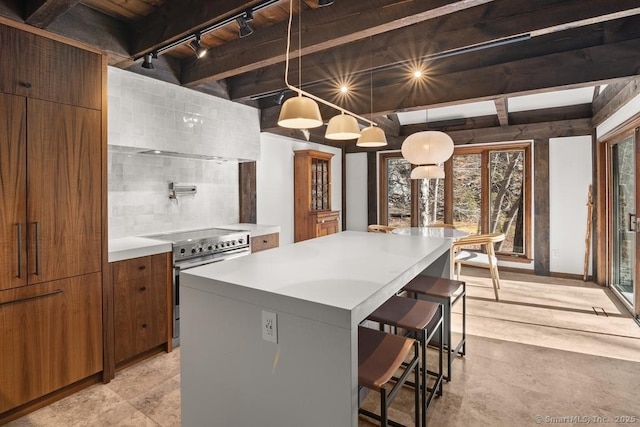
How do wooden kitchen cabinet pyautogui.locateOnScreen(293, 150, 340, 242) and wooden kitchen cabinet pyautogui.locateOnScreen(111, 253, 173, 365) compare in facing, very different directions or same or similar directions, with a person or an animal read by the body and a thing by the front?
same or similar directions

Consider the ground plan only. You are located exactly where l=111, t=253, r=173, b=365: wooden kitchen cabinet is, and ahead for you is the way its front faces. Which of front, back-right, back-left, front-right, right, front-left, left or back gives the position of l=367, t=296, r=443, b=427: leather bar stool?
front

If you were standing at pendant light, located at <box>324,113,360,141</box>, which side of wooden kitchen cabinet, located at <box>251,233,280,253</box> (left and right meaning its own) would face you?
front

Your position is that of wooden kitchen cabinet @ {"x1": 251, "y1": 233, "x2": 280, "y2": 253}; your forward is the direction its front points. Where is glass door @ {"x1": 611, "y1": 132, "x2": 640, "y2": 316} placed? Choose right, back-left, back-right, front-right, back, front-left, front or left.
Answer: front-left

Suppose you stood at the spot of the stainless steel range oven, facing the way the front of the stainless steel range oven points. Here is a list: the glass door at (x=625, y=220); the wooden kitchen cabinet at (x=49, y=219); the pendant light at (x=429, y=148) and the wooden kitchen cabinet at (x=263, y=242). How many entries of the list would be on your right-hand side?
1

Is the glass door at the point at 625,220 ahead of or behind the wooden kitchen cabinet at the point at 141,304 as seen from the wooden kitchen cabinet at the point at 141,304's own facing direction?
ahead

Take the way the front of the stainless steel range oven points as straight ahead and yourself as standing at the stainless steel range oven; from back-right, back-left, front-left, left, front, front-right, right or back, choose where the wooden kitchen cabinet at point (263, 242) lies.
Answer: left

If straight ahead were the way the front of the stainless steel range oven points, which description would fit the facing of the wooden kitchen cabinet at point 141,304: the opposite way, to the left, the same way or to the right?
the same way

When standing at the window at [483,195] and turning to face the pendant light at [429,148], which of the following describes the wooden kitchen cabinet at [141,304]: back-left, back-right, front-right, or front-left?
front-right

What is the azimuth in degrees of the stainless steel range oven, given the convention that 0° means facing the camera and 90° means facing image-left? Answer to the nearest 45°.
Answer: approximately 315°

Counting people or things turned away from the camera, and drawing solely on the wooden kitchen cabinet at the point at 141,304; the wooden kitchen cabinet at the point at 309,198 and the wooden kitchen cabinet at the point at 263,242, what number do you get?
0

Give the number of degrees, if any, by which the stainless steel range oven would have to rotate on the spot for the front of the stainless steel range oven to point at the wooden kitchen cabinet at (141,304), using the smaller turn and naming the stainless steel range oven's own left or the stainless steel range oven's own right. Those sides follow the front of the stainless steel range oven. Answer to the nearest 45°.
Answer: approximately 90° to the stainless steel range oven's own right

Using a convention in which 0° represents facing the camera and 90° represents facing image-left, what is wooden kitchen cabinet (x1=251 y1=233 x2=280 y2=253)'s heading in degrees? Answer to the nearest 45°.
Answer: approximately 315°

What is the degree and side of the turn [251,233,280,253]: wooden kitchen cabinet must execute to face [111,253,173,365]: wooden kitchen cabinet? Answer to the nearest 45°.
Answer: approximately 90° to its right

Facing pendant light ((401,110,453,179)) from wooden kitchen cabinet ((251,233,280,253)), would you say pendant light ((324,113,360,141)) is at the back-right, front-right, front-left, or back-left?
front-right

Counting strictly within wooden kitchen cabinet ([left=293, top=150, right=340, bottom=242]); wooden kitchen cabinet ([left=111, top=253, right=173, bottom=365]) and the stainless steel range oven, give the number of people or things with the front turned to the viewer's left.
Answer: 0
